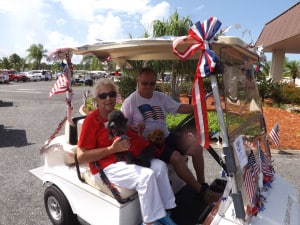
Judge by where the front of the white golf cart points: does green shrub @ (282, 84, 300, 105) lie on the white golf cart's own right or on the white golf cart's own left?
on the white golf cart's own left

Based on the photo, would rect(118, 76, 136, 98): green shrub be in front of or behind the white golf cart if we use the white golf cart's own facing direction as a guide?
behind

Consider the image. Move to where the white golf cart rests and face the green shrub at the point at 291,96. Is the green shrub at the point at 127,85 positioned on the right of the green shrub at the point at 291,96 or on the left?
left

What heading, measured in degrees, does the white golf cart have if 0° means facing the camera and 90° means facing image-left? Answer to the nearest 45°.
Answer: approximately 315°

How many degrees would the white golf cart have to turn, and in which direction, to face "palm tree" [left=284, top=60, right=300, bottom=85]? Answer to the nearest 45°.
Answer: approximately 90° to its left

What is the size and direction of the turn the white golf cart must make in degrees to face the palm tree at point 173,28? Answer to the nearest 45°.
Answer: approximately 135° to its left

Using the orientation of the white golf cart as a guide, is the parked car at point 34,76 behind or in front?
behind
